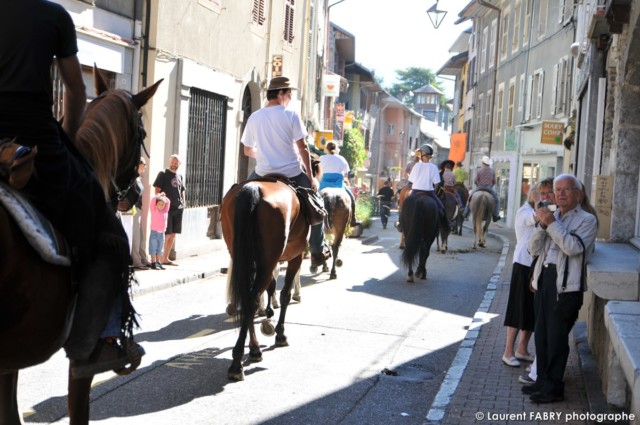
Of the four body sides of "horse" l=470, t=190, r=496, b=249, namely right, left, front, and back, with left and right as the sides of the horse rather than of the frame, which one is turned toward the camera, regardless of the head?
back

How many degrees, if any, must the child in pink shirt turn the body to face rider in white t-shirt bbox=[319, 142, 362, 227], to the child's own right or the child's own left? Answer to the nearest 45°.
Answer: approximately 45° to the child's own left

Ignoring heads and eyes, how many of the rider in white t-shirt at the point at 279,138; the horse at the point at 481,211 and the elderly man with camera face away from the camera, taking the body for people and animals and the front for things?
2

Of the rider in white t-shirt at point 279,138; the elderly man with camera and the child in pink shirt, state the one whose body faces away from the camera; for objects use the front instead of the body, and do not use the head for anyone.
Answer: the rider in white t-shirt

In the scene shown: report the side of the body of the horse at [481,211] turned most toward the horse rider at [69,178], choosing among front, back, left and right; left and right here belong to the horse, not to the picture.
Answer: back

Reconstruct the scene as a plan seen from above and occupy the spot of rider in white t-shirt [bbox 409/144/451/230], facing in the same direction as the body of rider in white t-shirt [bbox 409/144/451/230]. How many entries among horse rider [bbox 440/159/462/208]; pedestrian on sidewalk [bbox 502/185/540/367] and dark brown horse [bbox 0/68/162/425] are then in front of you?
1

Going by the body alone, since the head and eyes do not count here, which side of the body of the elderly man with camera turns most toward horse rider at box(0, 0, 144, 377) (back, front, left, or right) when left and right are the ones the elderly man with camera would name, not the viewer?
front

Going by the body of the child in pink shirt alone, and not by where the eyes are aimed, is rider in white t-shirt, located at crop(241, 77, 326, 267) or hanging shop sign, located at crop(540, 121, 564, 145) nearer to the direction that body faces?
the rider in white t-shirt

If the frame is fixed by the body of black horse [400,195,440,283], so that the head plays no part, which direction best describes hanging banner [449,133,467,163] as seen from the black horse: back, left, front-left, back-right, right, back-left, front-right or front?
front

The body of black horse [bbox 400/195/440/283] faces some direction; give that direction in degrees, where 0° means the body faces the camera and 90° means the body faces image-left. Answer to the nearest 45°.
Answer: approximately 180°

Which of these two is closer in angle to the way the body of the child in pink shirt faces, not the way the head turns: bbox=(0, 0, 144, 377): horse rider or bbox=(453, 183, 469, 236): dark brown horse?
the horse rider

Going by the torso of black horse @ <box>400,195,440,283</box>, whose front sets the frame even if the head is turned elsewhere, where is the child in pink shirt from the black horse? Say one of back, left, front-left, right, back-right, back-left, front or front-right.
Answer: left

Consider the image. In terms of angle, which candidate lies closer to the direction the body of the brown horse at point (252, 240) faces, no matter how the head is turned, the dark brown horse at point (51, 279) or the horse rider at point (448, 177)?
the horse rider

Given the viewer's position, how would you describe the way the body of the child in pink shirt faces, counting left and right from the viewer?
facing the viewer and to the right of the viewer

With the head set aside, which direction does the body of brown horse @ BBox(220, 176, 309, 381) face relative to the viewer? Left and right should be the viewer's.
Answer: facing away from the viewer and to the right of the viewer

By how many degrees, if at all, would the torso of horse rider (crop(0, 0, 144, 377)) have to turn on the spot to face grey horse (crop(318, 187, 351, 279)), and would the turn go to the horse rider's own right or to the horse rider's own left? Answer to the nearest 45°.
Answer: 0° — they already face it

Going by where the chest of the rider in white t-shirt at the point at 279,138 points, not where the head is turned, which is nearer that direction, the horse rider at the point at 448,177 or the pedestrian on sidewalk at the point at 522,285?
the horse rider

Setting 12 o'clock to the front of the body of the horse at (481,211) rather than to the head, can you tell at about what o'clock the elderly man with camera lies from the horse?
The elderly man with camera is roughly at 6 o'clock from the horse.

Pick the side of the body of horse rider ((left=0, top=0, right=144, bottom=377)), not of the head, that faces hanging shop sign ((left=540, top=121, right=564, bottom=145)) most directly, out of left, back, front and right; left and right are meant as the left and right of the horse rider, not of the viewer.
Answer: front

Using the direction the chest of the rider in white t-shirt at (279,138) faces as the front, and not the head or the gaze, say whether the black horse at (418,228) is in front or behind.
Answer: in front
